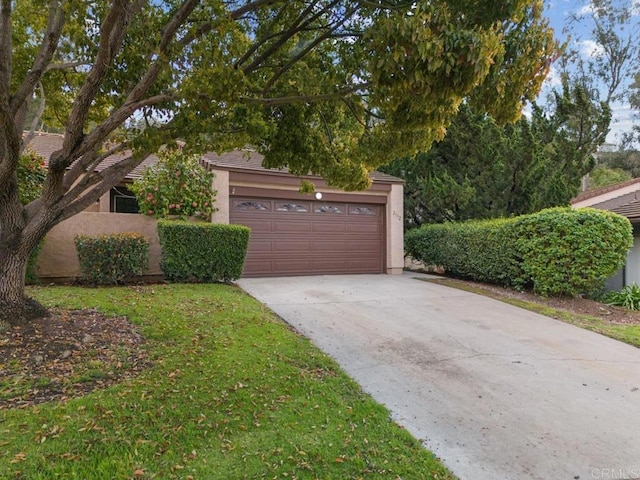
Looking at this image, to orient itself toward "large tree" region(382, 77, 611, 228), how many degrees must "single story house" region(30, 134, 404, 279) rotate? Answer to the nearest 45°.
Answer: approximately 90° to its left

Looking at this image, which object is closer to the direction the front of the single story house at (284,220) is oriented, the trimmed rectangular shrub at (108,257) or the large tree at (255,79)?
the large tree

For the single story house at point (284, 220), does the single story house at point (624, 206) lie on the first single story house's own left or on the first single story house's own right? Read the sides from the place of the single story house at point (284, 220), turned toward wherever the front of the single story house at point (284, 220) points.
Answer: on the first single story house's own left

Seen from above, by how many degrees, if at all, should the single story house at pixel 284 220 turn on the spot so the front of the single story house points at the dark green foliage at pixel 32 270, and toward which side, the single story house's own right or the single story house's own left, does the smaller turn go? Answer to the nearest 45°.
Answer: approximately 45° to the single story house's own right

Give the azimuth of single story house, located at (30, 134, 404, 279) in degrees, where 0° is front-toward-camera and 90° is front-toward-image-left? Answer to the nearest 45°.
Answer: approximately 0°

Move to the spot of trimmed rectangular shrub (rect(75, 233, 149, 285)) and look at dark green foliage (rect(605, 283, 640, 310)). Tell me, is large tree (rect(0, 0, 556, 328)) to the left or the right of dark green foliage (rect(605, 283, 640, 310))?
right

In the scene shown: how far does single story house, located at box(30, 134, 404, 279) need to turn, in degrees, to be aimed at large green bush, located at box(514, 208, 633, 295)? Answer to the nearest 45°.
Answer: approximately 45° to its left

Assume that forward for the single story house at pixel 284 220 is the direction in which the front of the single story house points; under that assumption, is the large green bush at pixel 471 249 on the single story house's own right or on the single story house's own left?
on the single story house's own left
